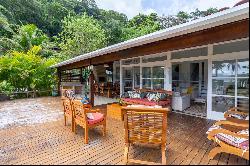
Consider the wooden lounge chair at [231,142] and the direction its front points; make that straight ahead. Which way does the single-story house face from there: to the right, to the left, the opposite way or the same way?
to the left

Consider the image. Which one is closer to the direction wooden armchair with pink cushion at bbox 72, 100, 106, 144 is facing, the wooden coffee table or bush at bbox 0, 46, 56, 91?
the wooden coffee table

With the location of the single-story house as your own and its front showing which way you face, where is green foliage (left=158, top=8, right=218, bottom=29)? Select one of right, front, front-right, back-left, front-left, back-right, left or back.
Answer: back-right

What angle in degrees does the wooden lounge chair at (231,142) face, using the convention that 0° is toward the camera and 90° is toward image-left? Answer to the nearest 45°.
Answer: approximately 90°

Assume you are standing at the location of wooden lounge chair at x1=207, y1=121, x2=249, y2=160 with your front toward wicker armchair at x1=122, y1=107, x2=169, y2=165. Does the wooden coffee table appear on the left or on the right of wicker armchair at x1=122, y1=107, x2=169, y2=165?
right

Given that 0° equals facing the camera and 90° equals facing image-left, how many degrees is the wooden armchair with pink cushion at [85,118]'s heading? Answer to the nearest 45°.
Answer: approximately 225°

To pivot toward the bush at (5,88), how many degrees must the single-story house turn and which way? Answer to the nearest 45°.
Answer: approximately 90° to its right

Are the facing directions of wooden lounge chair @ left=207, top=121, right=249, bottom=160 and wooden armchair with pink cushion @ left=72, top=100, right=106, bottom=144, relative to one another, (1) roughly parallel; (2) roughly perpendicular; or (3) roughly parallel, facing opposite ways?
roughly perpendicular

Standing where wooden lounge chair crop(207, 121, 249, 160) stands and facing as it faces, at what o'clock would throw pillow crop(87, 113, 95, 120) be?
The throw pillow is roughly at 12 o'clock from the wooden lounge chair.

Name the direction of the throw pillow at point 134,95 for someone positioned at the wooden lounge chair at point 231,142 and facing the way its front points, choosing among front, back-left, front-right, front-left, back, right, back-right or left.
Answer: front-right

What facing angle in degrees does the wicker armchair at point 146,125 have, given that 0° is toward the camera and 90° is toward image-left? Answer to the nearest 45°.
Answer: approximately 180°

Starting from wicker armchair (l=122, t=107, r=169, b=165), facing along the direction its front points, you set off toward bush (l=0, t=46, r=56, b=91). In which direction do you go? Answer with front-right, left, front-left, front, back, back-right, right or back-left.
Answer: front-left

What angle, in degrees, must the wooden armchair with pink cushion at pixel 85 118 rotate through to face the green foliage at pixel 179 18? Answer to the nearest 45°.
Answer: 0° — it already faces it

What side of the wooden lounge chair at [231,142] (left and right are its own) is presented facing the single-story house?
right
